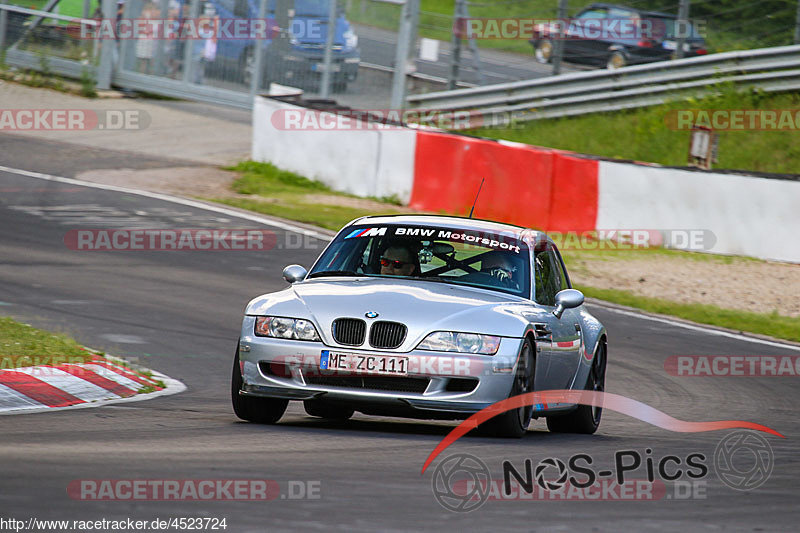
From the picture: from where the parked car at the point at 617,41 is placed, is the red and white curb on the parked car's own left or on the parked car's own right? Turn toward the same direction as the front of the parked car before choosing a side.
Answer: on the parked car's own left

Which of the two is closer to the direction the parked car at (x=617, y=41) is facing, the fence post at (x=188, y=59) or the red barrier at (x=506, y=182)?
the fence post

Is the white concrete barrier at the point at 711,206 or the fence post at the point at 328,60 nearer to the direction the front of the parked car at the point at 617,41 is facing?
the fence post

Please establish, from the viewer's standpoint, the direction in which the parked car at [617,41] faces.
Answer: facing away from the viewer and to the left of the viewer

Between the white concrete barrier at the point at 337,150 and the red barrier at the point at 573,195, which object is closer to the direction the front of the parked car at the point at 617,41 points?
the white concrete barrier

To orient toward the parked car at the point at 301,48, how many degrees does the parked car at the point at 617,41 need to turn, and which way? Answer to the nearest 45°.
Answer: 0° — it already faces it

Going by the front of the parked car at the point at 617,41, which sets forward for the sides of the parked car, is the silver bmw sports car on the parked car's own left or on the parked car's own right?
on the parked car's own left

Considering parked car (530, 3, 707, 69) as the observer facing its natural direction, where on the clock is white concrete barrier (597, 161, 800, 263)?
The white concrete barrier is roughly at 7 o'clock from the parked car.

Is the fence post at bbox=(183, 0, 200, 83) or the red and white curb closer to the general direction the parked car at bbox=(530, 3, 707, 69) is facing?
the fence post

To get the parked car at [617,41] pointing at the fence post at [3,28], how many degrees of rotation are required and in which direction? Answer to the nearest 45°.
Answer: approximately 45° to its left

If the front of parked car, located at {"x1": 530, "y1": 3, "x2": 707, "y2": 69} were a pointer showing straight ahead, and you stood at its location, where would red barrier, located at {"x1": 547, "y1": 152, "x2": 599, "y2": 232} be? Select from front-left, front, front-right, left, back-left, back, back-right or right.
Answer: back-left

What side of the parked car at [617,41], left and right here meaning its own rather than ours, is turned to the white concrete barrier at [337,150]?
left

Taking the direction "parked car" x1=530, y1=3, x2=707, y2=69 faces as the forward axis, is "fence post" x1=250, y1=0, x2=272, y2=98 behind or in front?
in front

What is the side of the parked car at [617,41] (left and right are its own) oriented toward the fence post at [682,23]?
back
